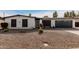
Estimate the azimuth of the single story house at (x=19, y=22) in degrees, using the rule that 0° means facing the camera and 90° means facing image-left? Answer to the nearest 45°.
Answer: approximately 0°
